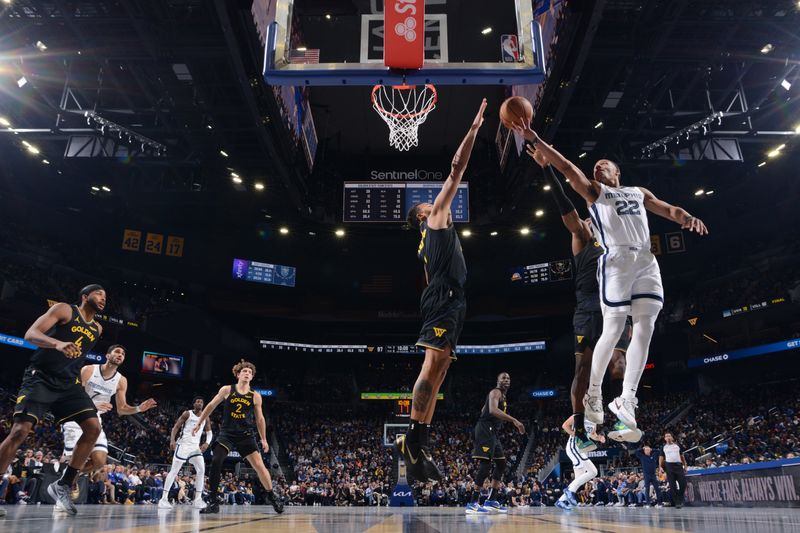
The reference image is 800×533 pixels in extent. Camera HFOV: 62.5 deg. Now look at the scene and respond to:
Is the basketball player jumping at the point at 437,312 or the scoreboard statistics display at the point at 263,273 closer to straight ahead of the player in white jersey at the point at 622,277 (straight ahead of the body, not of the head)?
the basketball player jumping

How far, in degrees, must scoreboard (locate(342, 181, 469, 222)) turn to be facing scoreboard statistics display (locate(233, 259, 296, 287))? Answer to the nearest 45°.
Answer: approximately 135° to its right

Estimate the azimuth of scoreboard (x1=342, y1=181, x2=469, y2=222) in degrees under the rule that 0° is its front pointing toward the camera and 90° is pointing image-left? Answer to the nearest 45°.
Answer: approximately 0°

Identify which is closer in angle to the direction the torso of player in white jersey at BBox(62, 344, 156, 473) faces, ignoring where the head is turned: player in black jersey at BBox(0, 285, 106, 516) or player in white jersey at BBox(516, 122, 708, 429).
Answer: the player in white jersey

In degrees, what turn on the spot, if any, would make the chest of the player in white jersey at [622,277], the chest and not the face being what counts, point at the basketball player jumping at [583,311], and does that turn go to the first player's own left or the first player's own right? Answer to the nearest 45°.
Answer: approximately 180°

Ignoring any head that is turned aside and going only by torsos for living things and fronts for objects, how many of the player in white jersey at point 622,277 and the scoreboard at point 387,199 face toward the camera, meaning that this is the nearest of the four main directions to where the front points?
2

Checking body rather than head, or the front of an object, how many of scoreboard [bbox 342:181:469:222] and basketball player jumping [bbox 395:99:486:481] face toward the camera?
1

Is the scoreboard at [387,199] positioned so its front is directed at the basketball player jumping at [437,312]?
yes

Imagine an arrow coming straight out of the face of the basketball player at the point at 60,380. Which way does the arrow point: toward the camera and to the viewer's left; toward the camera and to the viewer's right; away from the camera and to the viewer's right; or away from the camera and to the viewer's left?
toward the camera and to the viewer's right

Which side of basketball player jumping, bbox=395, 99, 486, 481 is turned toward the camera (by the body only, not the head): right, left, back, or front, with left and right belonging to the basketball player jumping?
right

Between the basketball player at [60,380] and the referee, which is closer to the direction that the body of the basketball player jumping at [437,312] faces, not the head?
the referee

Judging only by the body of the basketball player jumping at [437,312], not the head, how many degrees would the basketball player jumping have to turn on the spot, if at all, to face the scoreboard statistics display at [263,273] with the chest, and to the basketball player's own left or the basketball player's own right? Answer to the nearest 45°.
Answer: approximately 90° to the basketball player's own left
